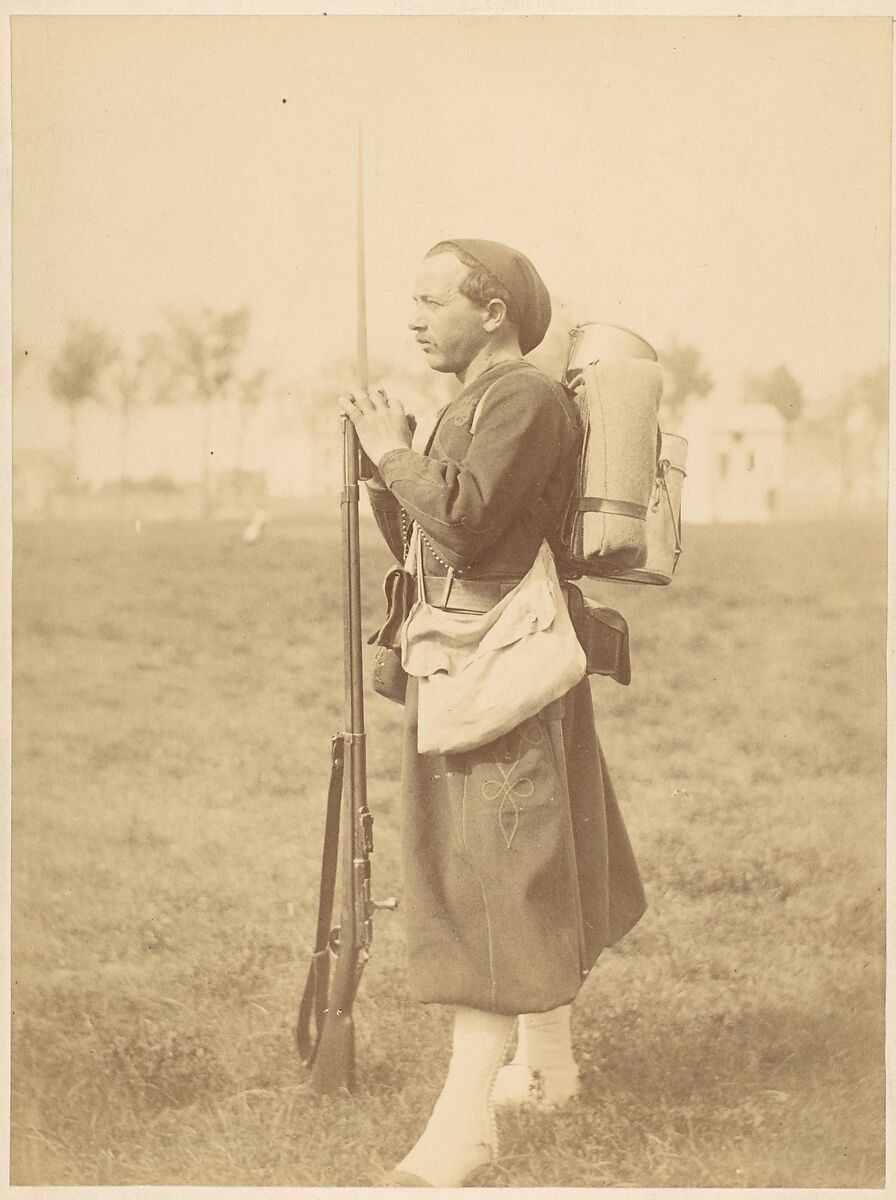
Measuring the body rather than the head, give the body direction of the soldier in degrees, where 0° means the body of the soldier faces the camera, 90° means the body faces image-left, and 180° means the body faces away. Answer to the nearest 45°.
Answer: approximately 90°

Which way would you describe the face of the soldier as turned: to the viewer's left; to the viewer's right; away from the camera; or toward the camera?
to the viewer's left

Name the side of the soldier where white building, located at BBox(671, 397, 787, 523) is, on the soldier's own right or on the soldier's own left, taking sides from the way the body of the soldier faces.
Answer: on the soldier's own right

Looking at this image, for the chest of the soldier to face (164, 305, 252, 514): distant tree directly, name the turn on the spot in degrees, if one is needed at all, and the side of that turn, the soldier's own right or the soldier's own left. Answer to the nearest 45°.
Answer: approximately 45° to the soldier's own right

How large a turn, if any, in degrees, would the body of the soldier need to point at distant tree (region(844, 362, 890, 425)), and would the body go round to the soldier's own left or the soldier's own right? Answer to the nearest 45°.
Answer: approximately 135° to the soldier's own right

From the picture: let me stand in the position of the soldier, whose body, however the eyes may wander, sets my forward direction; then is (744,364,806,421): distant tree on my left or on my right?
on my right

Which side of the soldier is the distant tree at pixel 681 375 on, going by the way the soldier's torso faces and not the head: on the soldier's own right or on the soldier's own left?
on the soldier's own right
